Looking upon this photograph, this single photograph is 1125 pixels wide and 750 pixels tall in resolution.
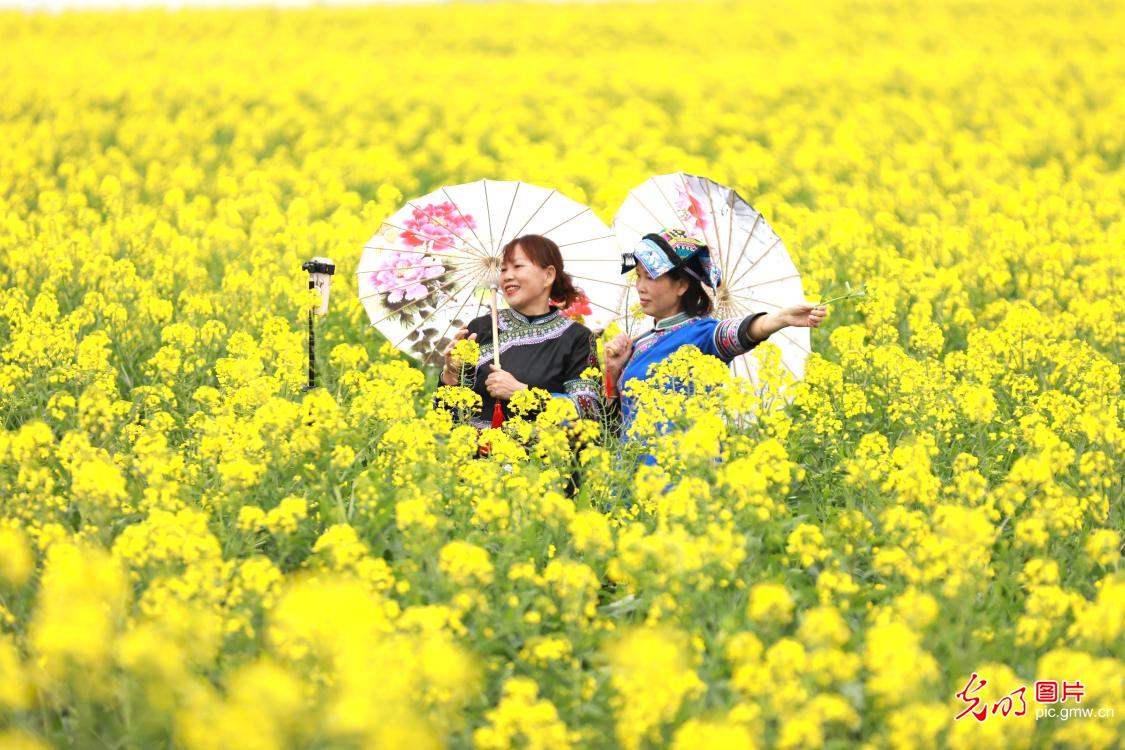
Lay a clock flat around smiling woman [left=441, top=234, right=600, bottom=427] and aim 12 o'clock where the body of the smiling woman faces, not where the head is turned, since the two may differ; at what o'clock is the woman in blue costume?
The woman in blue costume is roughly at 8 o'clock from the smiling woman.

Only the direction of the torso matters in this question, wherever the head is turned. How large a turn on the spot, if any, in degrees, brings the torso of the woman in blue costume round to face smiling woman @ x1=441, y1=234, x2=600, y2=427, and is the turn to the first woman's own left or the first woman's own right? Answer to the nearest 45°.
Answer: approximately 45° to the first woman's own right

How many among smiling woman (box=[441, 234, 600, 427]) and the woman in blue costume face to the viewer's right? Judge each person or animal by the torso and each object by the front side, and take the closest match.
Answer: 0

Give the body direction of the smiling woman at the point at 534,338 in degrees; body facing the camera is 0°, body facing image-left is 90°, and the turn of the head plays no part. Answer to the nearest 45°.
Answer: approximately 45°

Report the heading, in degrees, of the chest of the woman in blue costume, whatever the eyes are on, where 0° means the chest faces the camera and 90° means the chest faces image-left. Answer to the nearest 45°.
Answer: approximately 45°
